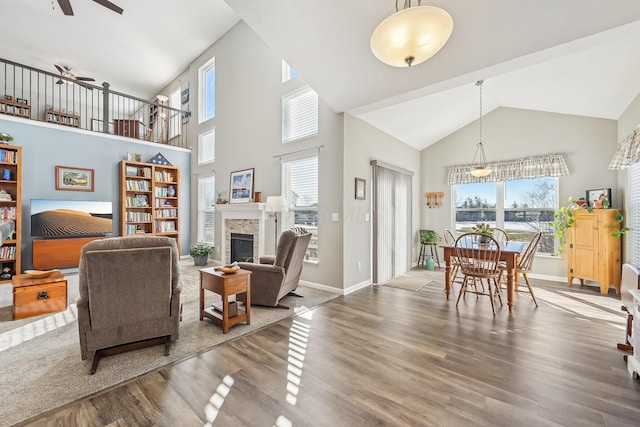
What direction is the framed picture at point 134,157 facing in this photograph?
toward the camera

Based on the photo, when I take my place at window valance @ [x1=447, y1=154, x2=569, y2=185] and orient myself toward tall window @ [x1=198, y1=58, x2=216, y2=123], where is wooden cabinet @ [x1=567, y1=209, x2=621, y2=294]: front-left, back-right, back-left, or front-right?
back-left

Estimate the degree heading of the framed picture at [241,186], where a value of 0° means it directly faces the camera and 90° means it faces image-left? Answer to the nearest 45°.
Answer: approximately 45°

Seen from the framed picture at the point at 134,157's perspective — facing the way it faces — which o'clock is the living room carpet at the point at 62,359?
The living room carpet is roughly at 12 o'clock from the framed picture.

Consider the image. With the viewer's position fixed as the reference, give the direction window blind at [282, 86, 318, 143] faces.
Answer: facing the viewer and to the left of the viewer

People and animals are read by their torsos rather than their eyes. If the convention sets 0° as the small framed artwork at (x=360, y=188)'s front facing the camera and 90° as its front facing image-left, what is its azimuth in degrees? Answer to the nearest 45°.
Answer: approximately 315°

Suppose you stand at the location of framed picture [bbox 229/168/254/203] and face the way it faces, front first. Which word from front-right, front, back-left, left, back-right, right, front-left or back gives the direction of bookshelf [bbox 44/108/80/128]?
right

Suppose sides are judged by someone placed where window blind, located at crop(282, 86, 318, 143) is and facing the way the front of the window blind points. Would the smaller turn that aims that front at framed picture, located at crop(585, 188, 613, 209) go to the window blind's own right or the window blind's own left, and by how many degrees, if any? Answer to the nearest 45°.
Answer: approximately 135° to the window blind's own left

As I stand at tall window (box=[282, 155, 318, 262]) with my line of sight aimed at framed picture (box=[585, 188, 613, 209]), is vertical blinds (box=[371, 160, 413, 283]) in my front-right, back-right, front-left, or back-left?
front-left

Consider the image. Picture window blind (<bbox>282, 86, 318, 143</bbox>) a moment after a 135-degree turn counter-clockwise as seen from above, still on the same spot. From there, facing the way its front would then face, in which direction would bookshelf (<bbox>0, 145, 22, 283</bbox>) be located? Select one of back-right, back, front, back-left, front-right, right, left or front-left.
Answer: back

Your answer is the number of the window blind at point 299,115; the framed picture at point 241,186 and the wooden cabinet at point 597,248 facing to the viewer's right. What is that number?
0

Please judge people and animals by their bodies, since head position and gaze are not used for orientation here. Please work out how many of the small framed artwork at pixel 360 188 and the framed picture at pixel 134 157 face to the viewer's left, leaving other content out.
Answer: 0

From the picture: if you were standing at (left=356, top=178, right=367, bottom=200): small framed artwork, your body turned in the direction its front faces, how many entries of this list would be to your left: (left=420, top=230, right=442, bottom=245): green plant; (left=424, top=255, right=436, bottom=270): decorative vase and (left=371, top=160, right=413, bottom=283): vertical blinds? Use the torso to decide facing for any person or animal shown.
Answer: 3

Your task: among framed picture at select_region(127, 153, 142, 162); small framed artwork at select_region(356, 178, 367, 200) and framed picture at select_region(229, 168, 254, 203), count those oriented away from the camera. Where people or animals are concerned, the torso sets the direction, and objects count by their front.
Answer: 0
